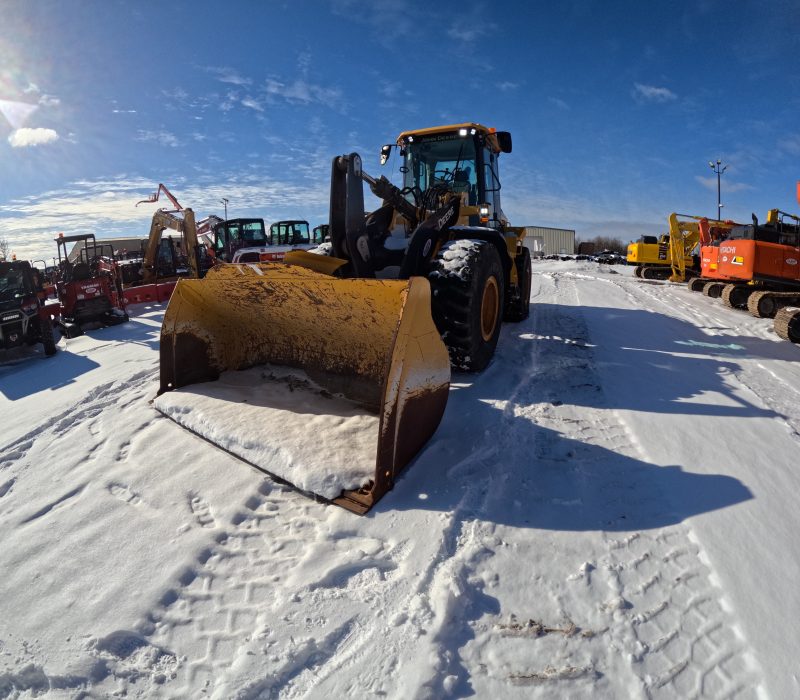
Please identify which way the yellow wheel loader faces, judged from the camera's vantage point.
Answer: facing the viewer and to the left of the viewer

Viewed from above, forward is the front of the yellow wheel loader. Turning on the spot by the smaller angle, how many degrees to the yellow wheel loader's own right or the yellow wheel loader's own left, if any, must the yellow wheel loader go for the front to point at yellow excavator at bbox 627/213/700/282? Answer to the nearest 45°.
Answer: approximately 180°

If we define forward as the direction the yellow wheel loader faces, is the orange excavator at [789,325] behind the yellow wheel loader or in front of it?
behind

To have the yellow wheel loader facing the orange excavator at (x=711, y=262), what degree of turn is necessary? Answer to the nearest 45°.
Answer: approximately 180°
